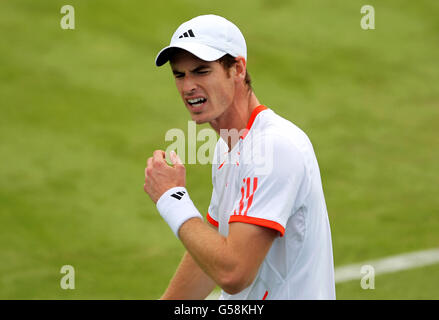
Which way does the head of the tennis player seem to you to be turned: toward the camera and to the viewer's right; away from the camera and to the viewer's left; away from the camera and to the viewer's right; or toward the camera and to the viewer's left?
toward the camera and to the viewer's left
